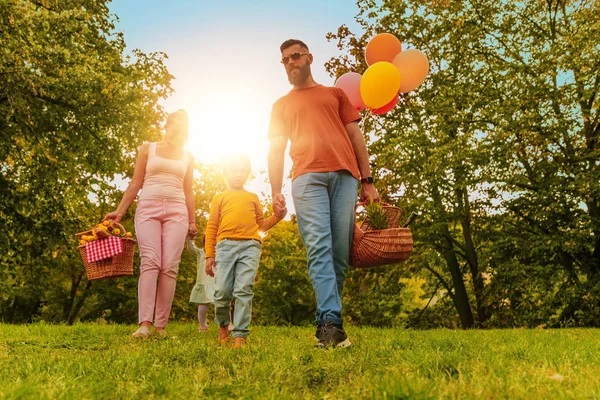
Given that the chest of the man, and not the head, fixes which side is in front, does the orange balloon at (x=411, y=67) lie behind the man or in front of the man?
behind

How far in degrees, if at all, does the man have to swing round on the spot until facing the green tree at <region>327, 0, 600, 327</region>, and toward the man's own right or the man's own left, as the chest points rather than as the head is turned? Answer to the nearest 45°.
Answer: approximately 135° to the man's own left

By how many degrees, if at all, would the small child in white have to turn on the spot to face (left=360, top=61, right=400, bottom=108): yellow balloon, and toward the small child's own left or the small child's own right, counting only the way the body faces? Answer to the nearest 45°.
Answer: approximately 45° to the small child's own left

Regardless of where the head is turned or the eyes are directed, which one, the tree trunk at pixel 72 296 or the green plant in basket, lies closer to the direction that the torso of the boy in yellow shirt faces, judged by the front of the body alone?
the green plant in basket

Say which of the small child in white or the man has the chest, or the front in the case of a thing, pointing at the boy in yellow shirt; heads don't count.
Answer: the small child in white

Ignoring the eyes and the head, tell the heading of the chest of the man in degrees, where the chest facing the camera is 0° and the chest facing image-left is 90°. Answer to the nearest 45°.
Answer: approximately 0°

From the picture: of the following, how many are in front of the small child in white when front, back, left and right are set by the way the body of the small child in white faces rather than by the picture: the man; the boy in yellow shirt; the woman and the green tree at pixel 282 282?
3

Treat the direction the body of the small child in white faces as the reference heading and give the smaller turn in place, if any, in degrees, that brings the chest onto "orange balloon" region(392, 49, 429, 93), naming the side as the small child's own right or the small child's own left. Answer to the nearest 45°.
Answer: approximately 90° to the small child's own left

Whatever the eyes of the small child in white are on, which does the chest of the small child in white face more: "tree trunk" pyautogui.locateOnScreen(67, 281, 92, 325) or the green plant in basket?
the green plant in basket

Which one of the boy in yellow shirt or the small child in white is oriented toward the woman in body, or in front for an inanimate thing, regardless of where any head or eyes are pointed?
the small child in white

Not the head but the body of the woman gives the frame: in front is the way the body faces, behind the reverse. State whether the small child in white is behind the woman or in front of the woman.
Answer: behind
